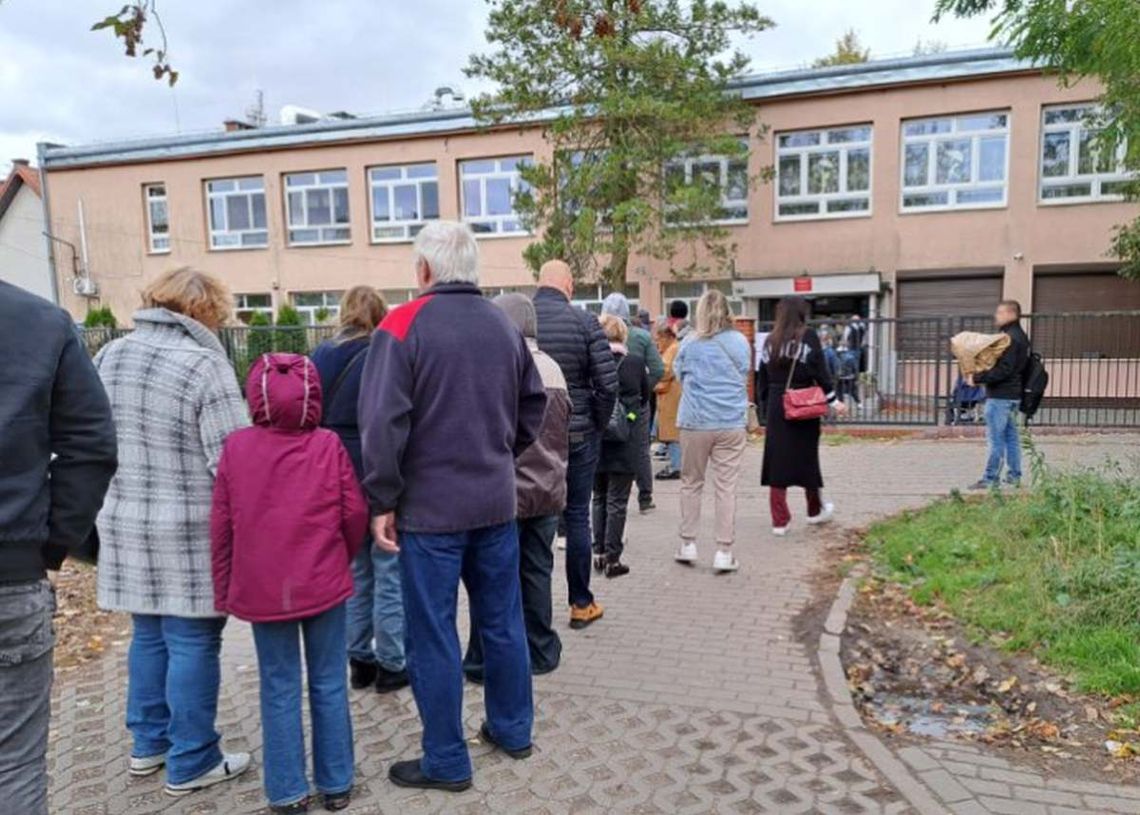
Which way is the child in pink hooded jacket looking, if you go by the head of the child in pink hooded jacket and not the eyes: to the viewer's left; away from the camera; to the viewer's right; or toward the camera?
away from the camera

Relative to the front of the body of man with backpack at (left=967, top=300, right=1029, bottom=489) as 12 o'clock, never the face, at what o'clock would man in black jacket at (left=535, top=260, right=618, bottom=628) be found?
The man in black jacket is roughly at 10 o'clock from the man with backpack.

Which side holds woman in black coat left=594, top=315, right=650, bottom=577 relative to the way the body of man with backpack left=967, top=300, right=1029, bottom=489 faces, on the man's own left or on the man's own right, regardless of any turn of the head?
on the man's own left

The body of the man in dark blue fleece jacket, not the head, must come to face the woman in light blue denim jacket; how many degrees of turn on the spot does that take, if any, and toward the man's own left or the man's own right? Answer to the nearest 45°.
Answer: approximately 90° to the man's own right

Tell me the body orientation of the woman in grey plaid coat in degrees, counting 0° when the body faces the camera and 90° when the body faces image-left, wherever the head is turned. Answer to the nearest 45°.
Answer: approximately 225°

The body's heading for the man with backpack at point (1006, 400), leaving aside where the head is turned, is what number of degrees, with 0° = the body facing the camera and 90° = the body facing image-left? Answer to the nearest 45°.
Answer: approximately 90°

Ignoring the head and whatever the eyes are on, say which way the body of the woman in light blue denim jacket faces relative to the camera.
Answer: away from the camera

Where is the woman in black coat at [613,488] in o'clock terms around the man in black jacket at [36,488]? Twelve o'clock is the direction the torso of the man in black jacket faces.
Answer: The woman in black coat is roughly at 2 o'clock from the man in black jacket.

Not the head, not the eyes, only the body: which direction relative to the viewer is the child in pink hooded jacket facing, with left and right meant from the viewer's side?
facing away from the viewer

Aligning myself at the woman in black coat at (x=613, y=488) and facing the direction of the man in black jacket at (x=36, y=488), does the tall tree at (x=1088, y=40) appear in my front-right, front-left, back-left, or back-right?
back-left

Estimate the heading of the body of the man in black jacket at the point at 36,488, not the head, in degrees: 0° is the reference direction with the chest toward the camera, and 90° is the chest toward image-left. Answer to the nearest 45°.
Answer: approximately 180°

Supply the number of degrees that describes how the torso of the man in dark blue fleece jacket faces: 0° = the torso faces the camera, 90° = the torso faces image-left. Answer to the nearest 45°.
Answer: approximately 135°

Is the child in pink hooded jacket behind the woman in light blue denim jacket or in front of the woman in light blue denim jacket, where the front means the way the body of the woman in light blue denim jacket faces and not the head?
behind

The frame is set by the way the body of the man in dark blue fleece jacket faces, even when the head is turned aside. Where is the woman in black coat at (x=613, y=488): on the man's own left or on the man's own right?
on the man's own right
